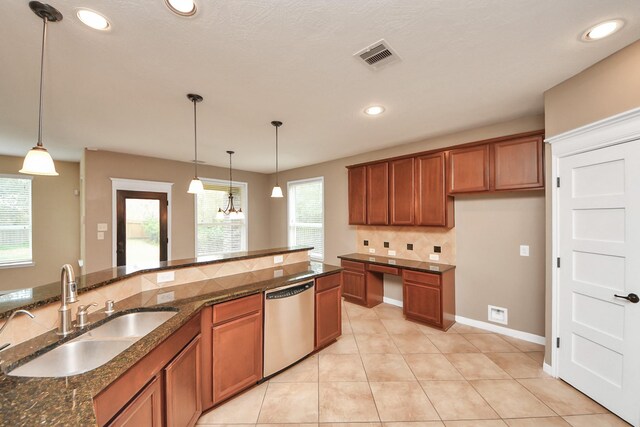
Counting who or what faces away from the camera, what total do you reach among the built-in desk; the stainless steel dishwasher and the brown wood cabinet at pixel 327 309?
0

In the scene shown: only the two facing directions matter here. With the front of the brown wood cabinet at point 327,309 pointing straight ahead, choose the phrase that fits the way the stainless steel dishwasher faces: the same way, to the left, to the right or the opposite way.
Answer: the same way

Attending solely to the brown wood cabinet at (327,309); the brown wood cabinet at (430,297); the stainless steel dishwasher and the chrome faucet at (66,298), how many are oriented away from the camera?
0

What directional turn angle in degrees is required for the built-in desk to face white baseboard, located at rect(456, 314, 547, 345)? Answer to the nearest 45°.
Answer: approximately 135° to its left

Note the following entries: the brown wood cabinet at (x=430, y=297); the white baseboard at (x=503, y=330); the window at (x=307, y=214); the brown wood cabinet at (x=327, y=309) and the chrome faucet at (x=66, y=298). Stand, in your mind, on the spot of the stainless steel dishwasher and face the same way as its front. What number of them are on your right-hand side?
1

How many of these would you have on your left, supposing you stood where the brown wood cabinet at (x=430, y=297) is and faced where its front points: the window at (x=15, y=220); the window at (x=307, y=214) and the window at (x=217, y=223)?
0

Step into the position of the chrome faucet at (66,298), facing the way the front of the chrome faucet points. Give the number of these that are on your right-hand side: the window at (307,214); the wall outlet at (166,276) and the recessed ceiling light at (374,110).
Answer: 0

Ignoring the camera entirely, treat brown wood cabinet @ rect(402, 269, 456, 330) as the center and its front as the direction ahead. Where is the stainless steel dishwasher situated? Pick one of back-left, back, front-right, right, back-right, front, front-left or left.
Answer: front

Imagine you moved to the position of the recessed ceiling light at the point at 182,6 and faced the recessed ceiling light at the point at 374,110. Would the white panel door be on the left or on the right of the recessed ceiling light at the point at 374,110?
right

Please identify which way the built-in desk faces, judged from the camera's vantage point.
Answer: facing the viewer and to the left of the viewer

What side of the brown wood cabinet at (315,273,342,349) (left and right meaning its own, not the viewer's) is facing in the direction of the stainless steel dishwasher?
right

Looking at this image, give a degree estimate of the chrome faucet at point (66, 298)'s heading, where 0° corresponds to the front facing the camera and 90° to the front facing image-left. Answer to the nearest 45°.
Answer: approximately 315°

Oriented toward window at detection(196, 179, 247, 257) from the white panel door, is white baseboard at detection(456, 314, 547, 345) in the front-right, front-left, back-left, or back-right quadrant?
front-right

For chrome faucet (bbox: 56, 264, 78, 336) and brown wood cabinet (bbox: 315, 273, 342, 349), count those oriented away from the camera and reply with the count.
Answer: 0

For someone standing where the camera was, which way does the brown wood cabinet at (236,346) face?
facing the viewer and to the right of the viewer

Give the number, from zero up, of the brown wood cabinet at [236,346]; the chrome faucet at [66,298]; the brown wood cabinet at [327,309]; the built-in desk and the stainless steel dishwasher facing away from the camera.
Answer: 0

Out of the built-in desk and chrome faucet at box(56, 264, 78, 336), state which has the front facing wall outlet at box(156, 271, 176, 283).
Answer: the built-in desk
